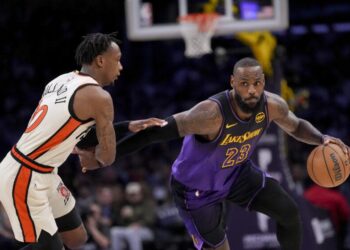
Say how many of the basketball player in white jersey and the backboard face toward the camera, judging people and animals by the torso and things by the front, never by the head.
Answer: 1

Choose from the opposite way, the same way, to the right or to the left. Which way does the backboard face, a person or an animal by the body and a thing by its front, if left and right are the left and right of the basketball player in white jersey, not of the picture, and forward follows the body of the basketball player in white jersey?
to the right

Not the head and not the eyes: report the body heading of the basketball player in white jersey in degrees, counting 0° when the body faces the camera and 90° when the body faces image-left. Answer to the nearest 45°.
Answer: approximately 270°

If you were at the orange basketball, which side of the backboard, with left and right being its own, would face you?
front

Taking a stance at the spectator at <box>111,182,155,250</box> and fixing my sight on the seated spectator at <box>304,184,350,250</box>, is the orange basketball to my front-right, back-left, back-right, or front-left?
front-right

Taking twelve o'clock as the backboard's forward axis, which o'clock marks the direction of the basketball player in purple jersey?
The basketball player in purple jersey is roughly at 12 o'clock from the backboard.

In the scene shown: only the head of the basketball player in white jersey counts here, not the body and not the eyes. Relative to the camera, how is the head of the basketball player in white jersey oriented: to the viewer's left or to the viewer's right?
to the viewer's right

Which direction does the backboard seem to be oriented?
toward the camera
